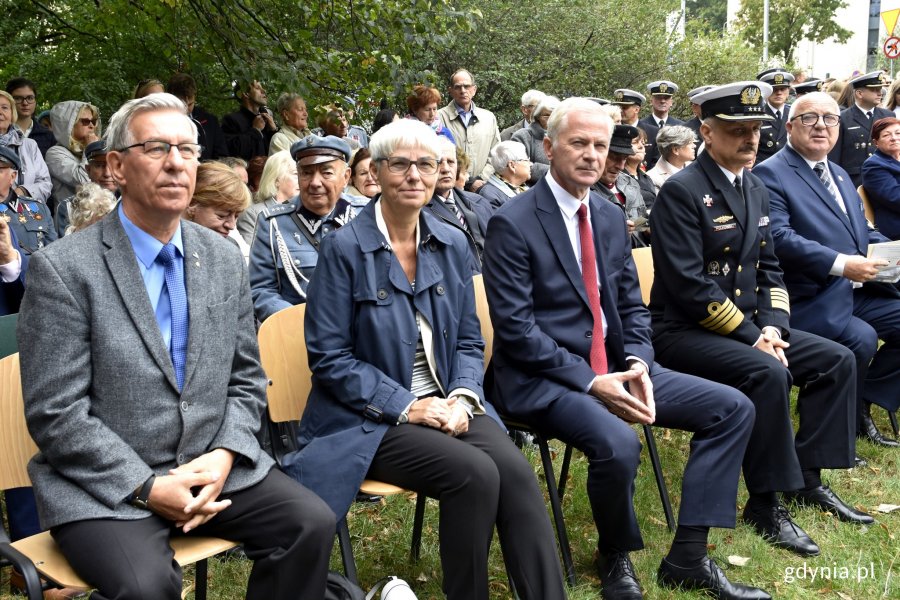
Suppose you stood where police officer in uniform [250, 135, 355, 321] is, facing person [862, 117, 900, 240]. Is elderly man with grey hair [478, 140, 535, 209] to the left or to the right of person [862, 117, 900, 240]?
left

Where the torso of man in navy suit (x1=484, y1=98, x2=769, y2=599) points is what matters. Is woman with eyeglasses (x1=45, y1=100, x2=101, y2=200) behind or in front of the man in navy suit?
behind

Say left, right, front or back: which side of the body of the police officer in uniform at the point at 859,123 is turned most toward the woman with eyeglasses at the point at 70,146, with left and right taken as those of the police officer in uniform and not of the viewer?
right

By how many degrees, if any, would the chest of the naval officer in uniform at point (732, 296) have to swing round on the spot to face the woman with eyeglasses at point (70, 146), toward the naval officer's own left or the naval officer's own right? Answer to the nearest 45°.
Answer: approximately 135° to the naval officer's own right

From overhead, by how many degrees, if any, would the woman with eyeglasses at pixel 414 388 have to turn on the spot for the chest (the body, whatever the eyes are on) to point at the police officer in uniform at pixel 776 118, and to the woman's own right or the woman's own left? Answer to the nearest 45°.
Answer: approximately 90° to the woman's own left

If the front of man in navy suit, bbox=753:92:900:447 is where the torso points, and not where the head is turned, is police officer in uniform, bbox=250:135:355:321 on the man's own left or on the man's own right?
on the man's own right

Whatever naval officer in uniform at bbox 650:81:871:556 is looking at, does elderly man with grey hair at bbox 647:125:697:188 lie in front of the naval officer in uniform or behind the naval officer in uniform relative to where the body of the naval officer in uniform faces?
behind

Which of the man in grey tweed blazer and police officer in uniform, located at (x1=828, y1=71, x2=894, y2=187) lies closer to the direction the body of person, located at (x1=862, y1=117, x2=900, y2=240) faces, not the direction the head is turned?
the man in grey tweed blazer

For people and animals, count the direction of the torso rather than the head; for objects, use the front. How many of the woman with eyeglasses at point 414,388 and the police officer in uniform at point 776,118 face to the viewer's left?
0

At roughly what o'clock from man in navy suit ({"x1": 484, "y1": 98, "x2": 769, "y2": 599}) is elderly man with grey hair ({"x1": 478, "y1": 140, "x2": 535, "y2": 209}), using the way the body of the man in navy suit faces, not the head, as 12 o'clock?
The elderly man with grey hair is roughly at 7 o'clock from the man in navy suit.
